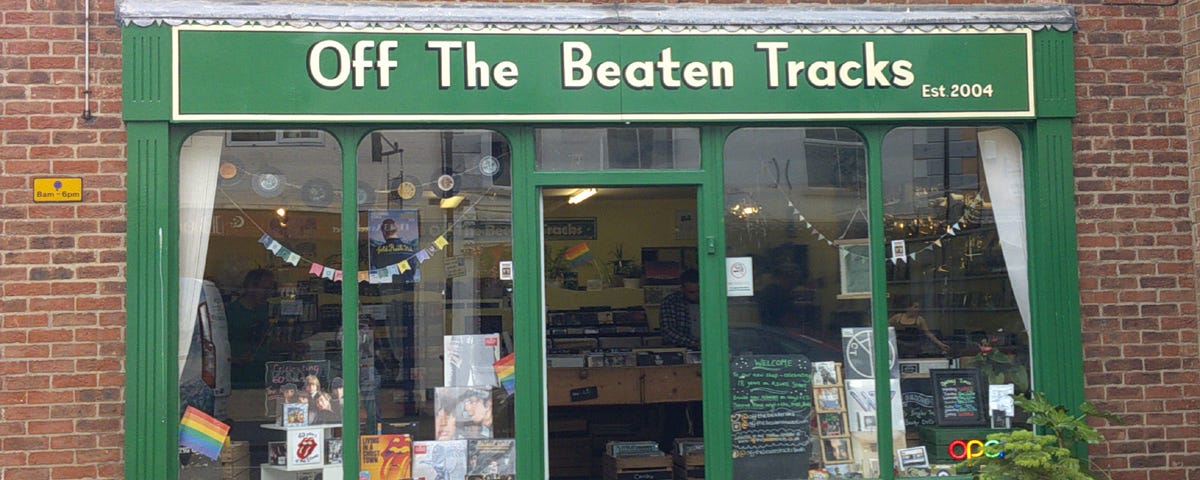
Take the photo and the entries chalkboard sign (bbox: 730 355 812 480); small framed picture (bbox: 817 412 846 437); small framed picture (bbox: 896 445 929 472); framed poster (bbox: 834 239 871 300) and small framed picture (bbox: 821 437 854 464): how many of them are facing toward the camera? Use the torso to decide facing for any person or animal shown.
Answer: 5

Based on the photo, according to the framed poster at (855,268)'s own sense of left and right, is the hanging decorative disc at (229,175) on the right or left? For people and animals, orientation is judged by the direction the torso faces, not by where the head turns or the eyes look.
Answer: on its right

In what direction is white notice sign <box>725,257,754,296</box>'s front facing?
toward the camera

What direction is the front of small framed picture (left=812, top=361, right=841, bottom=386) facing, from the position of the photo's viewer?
facing the viewer

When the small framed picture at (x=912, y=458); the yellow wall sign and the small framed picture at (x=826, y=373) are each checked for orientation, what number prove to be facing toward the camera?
3

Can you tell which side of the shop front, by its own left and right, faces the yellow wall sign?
right

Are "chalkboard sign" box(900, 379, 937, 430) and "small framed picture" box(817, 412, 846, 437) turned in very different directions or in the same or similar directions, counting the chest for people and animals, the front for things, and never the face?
same or similar directions

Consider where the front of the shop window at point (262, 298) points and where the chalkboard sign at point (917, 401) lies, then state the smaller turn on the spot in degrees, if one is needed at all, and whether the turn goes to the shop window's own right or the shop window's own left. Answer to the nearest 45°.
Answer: approximately 90° to the shop window's own left

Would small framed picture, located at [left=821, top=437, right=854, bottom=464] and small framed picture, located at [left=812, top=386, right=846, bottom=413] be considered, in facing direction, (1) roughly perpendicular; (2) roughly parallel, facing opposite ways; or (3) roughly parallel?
roughly parallel

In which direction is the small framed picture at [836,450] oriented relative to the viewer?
toward the camera

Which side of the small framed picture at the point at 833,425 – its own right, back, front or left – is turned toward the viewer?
front

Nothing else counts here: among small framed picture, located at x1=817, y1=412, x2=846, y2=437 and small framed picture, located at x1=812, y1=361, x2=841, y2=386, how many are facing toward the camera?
2
